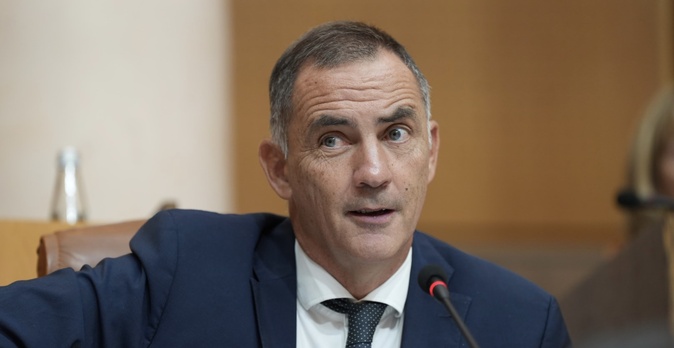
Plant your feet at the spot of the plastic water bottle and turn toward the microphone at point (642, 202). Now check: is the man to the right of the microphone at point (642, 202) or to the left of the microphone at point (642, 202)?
right

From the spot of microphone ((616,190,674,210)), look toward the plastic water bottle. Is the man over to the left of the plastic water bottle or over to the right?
left

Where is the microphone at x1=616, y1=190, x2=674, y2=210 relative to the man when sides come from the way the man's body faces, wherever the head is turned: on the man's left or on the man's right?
on the man's left

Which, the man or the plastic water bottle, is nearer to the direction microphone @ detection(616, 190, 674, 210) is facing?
the plastic water bottle

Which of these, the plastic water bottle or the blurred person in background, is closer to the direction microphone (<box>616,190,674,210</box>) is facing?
the plastic water bottle

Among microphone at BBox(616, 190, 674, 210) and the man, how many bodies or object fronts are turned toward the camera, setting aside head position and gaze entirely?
1

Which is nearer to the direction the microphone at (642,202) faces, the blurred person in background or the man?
the man

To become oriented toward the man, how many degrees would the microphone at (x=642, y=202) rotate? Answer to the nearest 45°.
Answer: approximately 45° to its left

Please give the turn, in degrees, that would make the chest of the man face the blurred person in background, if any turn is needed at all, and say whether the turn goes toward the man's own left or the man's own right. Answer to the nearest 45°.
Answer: approximately 135° to the man's own left

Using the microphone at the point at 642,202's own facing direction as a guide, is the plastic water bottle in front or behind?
in front

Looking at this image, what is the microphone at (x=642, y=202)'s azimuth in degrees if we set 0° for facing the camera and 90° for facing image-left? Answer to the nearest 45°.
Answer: approximately 90°
